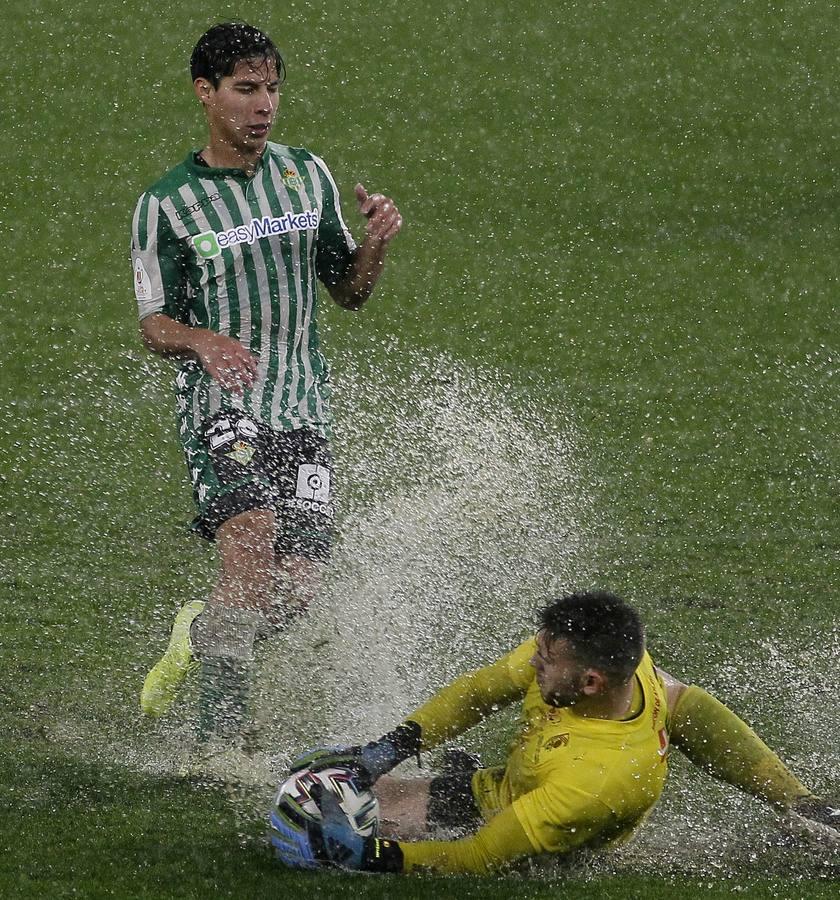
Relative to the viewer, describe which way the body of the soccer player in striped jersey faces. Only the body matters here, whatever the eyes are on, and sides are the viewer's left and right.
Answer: facing the viewer and to the right of the viewer

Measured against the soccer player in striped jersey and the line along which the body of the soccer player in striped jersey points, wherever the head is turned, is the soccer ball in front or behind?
in front

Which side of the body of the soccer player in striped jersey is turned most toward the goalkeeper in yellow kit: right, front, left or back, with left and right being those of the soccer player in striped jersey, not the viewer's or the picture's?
front
